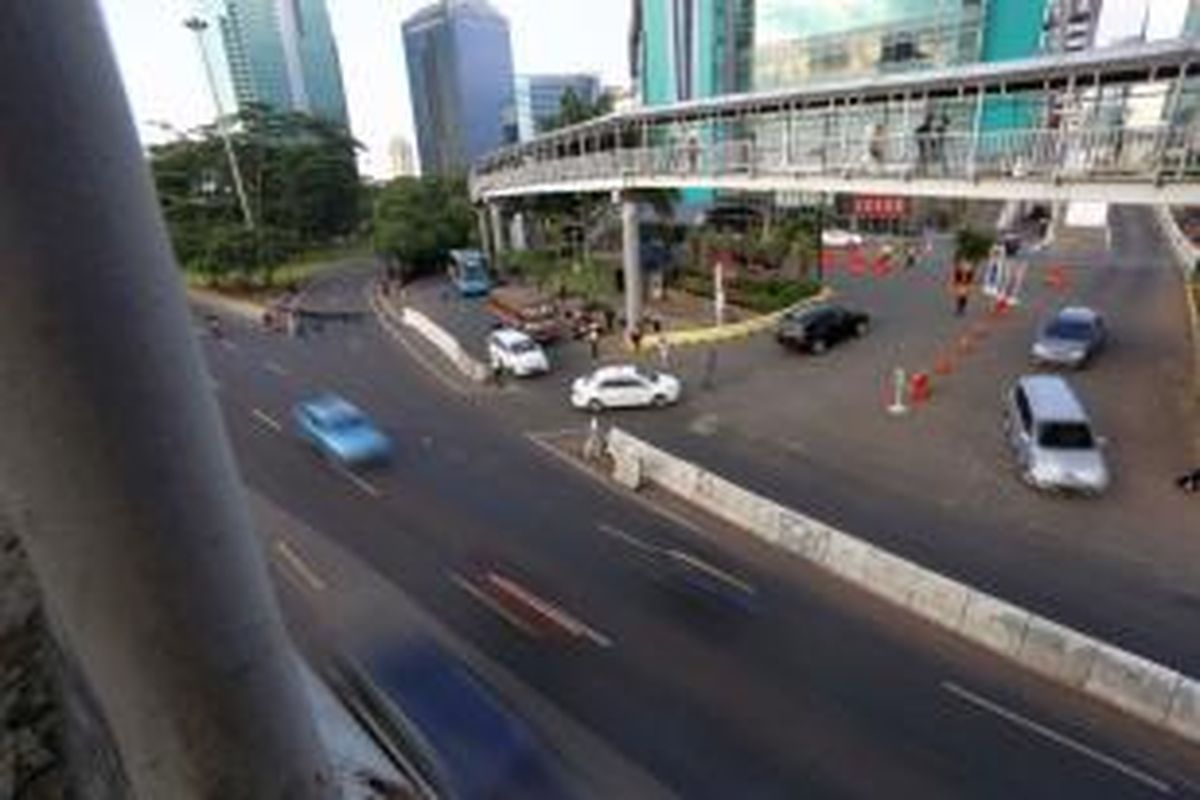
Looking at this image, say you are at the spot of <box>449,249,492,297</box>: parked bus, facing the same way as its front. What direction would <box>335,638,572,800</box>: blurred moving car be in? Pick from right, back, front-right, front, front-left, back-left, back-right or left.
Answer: front-right

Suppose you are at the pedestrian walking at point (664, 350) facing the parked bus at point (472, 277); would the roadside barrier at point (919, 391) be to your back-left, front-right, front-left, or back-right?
back-right

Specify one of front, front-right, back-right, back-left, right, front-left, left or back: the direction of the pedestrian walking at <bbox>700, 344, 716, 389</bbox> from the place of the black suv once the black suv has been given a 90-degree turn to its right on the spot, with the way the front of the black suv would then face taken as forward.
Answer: right

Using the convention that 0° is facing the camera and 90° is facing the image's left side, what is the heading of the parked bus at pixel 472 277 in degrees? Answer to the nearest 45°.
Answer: approximately 315°

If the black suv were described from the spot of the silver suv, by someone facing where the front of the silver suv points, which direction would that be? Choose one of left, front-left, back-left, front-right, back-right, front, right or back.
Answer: back

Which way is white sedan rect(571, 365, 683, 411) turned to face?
to the viewer's right

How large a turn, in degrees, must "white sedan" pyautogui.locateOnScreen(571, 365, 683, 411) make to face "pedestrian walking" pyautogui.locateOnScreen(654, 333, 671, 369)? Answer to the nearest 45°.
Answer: approximately 90° to its left

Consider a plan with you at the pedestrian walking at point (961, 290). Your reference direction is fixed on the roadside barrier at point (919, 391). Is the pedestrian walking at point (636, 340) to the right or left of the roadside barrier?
right

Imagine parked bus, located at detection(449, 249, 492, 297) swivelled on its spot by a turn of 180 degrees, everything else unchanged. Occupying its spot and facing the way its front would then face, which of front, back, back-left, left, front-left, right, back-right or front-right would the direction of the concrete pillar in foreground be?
back-left

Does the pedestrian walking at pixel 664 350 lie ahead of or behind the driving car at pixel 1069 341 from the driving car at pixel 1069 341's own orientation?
ahead
